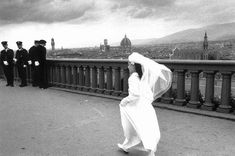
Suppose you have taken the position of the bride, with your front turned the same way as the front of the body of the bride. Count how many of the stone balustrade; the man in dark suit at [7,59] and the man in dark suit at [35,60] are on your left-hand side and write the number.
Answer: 0

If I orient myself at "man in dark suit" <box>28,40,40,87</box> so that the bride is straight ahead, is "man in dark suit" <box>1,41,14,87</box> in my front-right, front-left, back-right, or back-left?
back-right

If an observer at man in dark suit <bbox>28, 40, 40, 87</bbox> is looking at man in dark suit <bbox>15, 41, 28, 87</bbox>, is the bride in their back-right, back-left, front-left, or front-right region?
back-left

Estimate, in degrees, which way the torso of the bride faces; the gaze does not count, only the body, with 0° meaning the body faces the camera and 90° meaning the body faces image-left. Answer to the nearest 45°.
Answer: approximately 90°

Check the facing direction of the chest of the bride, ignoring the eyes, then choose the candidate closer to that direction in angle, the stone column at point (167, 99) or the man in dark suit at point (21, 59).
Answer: the man in dark suit

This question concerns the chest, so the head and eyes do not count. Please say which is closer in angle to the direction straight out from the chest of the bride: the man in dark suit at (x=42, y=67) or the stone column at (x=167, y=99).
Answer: the man in dark suit

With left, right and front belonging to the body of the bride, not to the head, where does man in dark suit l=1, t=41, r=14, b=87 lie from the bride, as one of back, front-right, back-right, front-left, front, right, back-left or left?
front-right

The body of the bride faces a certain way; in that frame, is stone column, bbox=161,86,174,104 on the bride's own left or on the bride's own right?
on the bride's own right

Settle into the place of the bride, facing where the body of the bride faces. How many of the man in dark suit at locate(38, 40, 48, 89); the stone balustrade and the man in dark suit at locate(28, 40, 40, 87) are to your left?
0

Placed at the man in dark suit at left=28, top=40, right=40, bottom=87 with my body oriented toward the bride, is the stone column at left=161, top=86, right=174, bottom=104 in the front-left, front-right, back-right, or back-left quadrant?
front-left

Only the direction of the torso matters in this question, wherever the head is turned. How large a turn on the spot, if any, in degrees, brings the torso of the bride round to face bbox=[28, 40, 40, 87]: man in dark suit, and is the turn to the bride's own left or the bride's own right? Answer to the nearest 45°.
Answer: approximately 45° to the bride's own right

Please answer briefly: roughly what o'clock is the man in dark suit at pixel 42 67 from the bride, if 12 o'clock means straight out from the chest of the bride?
The man in dark suit is roughly at 2 o'clock from the bride.

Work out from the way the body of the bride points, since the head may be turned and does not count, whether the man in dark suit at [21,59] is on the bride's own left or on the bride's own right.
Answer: on the bride's own right
